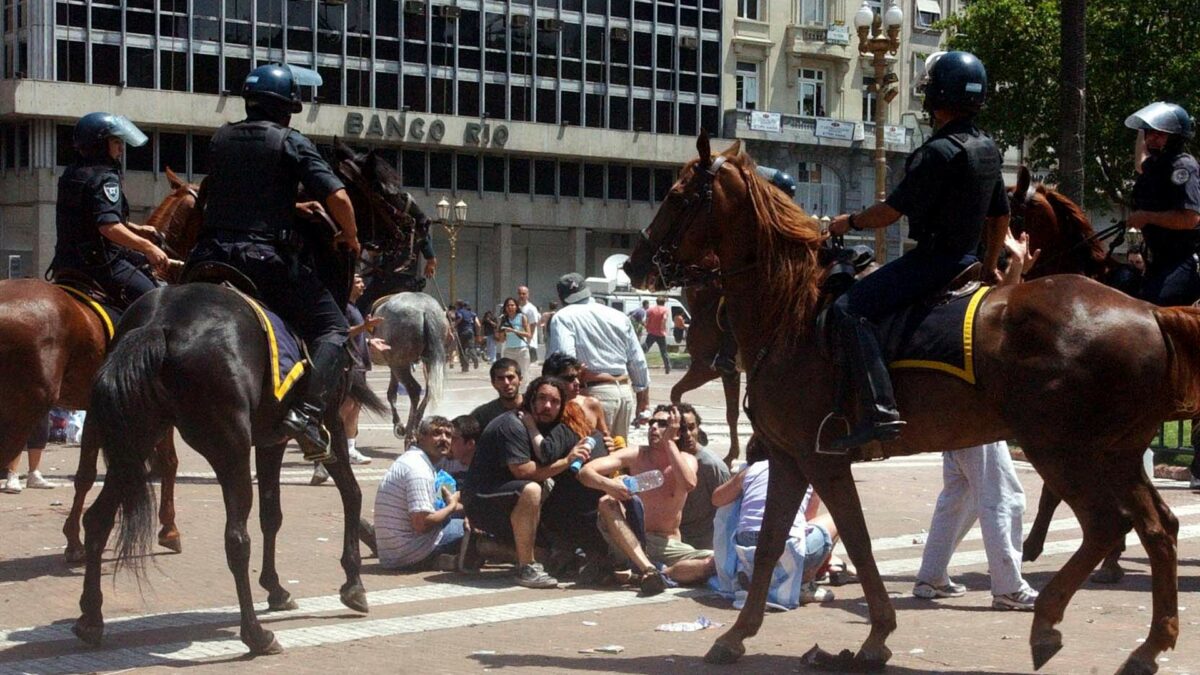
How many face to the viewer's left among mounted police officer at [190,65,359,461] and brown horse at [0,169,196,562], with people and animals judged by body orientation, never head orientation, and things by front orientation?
0

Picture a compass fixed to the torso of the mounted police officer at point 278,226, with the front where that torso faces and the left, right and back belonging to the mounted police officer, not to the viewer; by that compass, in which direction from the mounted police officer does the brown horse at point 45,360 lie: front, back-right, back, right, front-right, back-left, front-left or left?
left

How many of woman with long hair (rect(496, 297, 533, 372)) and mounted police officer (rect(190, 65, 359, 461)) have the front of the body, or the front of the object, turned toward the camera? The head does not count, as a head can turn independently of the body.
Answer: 1

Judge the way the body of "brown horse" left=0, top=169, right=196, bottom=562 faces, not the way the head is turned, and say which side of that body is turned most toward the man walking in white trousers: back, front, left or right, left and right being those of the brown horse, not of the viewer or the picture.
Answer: front

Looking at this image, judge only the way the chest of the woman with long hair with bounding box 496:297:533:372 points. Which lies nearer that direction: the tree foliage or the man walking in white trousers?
the man walking in white trousers

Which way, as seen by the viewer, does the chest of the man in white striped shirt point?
to the viewer's right

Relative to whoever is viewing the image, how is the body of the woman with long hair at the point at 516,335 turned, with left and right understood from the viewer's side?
facing the viewer

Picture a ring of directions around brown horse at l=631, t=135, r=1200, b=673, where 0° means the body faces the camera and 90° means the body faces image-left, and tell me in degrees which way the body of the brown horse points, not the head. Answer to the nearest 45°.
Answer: approximately 90°

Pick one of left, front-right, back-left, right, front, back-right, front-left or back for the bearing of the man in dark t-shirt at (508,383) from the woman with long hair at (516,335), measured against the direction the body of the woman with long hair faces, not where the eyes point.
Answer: front

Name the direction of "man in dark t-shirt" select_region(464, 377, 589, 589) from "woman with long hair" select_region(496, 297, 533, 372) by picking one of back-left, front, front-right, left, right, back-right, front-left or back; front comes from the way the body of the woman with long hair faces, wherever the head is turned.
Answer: front

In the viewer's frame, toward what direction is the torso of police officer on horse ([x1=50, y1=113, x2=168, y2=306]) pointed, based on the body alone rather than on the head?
to the viewer's right

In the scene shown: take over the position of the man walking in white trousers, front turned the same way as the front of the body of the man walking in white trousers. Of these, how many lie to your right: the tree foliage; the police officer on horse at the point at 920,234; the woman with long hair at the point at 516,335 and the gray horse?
1

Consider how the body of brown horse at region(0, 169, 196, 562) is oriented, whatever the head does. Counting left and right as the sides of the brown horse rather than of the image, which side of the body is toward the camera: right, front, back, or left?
right

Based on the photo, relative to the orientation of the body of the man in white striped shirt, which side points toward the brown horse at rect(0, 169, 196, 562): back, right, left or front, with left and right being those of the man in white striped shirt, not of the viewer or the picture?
back

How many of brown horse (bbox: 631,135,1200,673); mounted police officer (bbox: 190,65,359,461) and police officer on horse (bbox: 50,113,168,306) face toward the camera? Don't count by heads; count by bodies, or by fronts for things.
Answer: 0
